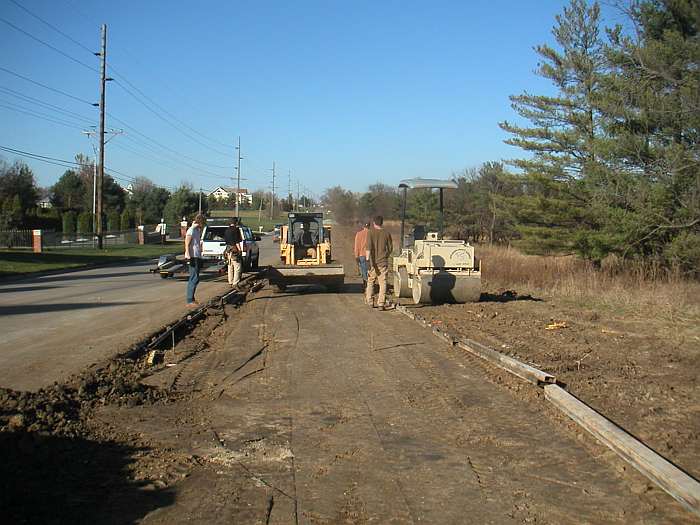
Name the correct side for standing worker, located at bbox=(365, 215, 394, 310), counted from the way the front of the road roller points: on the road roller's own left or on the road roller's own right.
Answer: on the road roller's own right

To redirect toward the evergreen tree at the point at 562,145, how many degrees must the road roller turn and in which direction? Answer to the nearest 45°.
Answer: approximately 135° to its left

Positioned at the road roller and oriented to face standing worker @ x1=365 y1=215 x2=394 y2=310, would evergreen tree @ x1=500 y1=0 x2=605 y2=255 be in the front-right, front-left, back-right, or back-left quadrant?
back-right

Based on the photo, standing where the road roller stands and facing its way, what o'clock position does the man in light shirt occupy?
The man in light shirt is roughly at 4 o'clock from the road roller.

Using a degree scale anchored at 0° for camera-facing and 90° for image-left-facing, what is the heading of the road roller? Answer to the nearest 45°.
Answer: approximately 315°

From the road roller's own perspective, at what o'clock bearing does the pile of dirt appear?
The pile of dirt is roughly at 2 o'clock from the road roller.

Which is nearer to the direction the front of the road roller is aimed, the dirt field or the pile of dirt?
the dirt field

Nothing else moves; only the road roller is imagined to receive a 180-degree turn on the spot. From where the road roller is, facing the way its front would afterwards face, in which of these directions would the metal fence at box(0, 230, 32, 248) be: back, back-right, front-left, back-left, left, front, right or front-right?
front

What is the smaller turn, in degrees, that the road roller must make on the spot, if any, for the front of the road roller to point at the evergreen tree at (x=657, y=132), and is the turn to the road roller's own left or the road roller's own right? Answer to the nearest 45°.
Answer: approximately 90° to the road roller's own left
